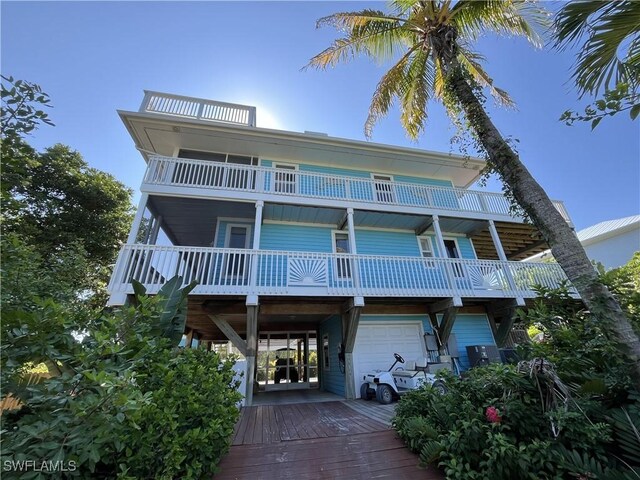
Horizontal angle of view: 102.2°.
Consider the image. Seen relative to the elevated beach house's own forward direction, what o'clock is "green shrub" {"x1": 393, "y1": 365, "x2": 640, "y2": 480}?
The green shrub is roughly at 11 o'clock from the elevated beach house.

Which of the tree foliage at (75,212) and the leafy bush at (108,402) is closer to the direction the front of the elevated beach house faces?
the leafy bush

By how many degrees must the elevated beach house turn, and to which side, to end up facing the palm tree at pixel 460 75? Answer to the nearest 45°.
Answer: approximately 45° to its left

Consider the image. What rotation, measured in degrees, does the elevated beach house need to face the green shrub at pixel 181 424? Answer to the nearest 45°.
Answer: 0° — it already faces it

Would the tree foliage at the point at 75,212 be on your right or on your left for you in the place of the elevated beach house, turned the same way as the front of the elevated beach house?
on your right

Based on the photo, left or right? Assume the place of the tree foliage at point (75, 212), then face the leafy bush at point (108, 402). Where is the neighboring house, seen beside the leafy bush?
left

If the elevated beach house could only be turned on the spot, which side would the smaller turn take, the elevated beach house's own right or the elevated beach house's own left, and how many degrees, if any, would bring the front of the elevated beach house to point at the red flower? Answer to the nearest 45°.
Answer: approximately 45° to the elevated beach house's own left

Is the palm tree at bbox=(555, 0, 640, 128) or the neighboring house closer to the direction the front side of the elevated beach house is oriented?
the palm tree

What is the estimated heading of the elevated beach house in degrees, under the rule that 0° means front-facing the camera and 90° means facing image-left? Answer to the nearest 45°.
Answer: approximately 0°

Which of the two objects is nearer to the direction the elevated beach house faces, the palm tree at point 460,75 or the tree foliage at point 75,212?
the palm tree

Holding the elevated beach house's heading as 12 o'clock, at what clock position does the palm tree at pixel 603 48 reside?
The palm tree is roughly at 11 o'clock from the elevated beach house.

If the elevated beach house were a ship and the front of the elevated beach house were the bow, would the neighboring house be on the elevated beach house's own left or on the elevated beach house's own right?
on the elevated beach house's own left
